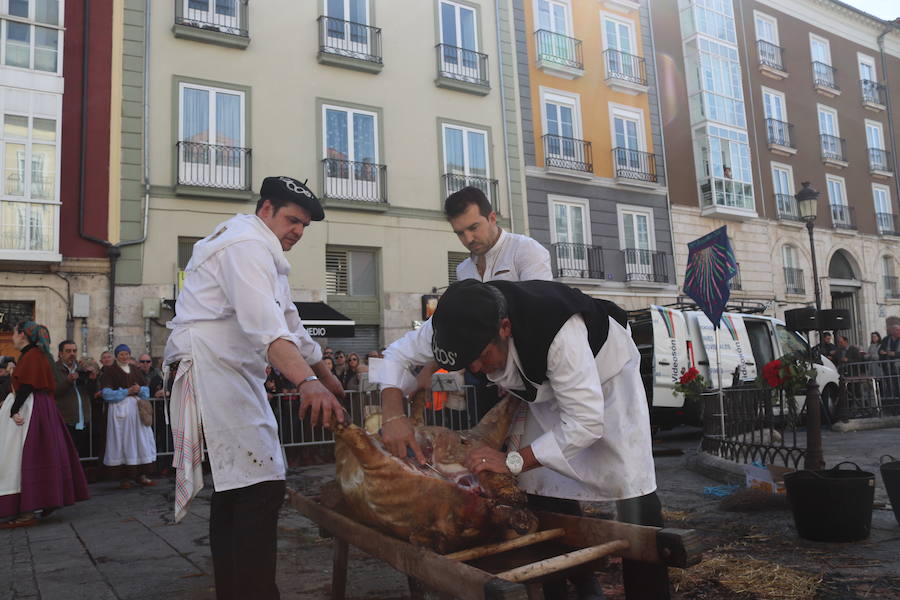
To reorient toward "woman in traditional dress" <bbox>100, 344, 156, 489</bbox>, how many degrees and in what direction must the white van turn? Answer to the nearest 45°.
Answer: approximately 180°

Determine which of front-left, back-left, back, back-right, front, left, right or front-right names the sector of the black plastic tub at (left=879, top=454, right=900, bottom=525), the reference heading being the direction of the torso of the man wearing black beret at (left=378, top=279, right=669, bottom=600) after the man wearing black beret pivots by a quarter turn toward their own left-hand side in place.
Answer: left

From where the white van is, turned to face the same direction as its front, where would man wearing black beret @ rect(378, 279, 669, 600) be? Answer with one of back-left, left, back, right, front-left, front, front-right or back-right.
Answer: back-right

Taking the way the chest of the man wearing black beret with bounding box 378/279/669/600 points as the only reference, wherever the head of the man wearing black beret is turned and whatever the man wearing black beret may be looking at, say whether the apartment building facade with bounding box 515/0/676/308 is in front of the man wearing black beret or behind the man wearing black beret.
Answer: behind

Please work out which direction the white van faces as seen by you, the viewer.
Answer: facing away from the viewer and to the right of the viewer

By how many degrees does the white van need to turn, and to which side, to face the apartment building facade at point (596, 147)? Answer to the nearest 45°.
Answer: approximately 45° to its left

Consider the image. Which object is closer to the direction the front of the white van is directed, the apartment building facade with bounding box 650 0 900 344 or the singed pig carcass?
the apartment building facade

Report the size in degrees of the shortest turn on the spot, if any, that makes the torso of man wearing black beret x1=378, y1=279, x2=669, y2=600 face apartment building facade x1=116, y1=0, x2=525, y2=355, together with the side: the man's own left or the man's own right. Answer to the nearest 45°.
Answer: approximately 135° to the man's own right

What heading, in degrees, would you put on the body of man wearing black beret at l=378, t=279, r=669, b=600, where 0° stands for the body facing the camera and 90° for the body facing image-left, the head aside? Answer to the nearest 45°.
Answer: approximately 45°
